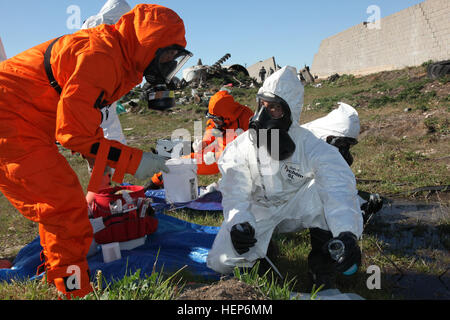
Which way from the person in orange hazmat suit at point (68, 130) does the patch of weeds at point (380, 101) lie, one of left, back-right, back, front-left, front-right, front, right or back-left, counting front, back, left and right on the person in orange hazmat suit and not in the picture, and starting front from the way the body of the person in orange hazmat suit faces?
front-left

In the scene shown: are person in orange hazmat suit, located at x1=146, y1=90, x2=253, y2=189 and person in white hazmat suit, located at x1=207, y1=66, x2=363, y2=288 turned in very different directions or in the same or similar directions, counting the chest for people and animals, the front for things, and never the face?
same or similar directions

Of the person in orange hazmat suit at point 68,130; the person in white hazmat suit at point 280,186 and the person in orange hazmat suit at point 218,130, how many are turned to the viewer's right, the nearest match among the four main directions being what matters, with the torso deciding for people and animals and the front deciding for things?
1

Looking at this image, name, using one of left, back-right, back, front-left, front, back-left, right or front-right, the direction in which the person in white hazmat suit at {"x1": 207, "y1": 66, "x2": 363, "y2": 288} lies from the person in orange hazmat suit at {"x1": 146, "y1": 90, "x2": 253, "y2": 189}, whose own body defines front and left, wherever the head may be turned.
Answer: front-left

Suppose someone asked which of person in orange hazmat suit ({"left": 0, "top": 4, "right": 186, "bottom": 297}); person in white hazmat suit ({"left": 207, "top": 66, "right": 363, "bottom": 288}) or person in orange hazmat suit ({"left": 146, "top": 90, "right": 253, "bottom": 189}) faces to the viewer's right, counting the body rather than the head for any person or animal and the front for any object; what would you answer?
person in orange hazmat suit ({"left": 0, "top": 4, "right": 186, "bottom": 297})

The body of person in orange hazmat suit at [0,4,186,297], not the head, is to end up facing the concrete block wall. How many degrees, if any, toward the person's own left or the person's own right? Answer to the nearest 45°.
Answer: approximately 45° to the person's own left

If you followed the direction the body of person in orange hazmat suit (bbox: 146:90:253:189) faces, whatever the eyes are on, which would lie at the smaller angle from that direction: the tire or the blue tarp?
the blue tarp

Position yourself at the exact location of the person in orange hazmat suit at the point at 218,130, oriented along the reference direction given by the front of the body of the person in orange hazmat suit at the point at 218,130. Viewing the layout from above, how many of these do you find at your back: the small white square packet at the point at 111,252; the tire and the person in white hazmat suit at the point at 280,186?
1

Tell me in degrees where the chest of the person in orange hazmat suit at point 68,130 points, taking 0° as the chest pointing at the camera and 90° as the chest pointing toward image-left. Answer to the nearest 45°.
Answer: approximately 270°
